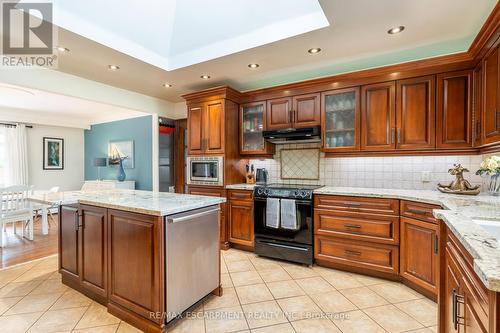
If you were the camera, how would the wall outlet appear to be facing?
facing the viewer

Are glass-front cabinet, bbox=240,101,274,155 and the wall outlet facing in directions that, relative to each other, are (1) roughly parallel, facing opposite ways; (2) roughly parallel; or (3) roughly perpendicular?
roughly parallel

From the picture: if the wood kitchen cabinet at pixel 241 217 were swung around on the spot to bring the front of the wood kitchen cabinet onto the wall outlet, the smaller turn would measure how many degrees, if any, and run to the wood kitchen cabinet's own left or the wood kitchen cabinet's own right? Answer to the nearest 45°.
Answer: approximately 135° to the wood kitchen cabinet's own left

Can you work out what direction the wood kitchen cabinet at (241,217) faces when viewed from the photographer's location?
facing the viewer and to the left of the viewer

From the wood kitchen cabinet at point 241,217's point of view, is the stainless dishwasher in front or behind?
in front

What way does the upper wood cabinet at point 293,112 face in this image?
toward the camera

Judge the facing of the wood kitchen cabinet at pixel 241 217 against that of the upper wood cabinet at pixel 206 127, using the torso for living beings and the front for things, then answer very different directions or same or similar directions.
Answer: same or similar directions

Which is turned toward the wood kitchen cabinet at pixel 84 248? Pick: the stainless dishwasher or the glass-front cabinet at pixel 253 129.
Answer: the glass-front cabinet

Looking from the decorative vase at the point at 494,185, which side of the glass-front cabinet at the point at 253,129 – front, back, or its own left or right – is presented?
left

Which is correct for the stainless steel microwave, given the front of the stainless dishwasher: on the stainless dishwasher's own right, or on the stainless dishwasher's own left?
on the stainless dishwasher's own left

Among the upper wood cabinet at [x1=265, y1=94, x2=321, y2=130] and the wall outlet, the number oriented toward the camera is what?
2
